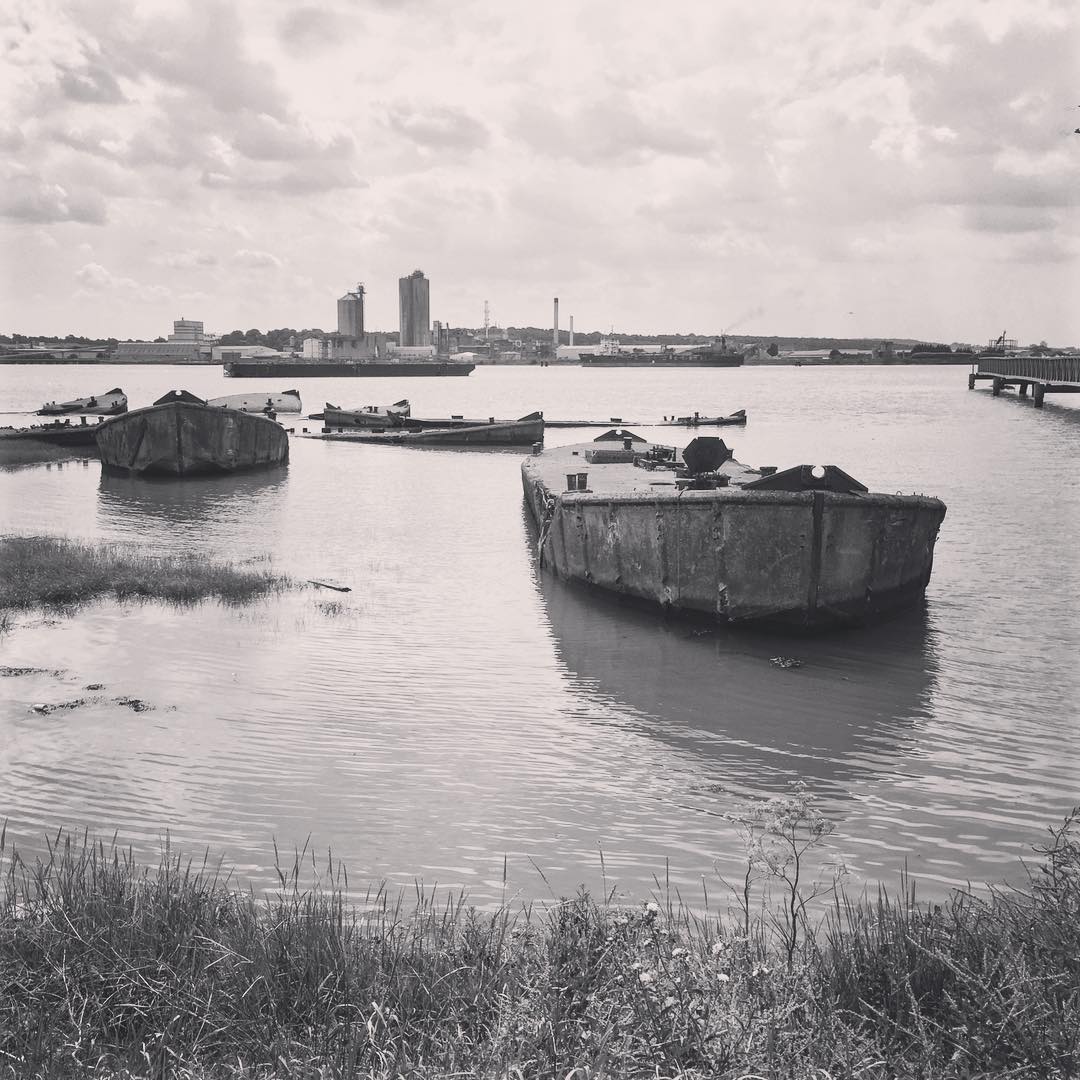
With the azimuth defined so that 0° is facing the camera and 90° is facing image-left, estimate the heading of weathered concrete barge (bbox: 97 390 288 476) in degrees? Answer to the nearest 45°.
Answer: approximately 0°

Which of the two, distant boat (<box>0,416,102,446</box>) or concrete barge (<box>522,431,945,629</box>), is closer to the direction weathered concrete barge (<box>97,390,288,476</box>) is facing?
the concrete barge

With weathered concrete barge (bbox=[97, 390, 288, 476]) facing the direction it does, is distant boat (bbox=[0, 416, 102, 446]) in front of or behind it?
behind

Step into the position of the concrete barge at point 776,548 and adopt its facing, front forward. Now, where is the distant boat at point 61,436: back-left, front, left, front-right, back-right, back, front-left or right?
back

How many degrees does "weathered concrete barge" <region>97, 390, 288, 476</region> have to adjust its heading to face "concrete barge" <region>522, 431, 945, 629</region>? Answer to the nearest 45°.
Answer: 0° — it already faces it

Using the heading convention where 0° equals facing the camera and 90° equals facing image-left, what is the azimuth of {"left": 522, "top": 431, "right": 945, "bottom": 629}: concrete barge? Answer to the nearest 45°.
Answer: approximately 315°
